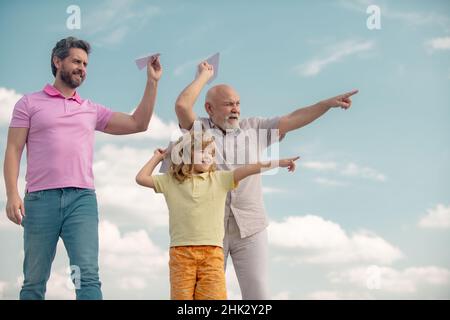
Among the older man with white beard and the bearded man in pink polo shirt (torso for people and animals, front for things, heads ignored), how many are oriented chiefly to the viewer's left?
0

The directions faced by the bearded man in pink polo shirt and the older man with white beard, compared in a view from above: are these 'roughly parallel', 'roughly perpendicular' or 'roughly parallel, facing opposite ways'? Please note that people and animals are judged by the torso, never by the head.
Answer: roughly parallel

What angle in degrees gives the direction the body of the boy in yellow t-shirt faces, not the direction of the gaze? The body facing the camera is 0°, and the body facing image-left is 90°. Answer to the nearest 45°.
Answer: approximately 0°

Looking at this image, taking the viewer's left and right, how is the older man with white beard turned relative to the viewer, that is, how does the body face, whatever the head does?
facing the viewer and to the right of the viewer

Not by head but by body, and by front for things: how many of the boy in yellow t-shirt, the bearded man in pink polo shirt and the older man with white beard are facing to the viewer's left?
0

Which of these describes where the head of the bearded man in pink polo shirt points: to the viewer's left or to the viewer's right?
to the viewer's right

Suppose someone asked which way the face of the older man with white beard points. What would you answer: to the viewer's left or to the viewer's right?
to the viewer's right

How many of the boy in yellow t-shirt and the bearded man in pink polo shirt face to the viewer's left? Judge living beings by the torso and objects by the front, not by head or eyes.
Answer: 0

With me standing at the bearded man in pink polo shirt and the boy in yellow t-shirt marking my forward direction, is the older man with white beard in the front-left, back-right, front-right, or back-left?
front-left
